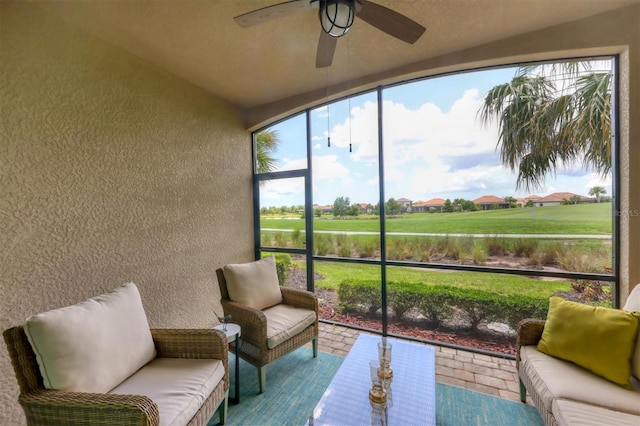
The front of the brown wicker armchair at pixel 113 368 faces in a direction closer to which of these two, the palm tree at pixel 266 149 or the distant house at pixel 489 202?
the distant house

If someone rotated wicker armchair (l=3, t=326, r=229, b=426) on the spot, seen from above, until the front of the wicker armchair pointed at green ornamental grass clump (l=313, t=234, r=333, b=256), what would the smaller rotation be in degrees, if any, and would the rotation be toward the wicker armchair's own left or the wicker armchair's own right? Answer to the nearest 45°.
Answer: approximately 90° to the wicker armchair's own left

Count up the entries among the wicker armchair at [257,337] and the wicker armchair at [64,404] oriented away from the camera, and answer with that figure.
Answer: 0

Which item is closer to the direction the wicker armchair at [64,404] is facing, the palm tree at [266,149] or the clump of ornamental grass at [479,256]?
the clump of ornamental grass

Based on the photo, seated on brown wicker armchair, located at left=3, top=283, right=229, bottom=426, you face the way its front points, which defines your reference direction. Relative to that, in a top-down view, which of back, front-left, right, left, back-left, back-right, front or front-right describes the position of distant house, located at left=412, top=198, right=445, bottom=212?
front-left

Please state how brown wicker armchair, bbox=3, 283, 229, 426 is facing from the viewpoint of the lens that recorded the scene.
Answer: facing the viewer and to the right of the viewer

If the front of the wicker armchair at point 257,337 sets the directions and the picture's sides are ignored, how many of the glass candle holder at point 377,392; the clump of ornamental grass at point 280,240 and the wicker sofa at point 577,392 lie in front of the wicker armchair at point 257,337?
2

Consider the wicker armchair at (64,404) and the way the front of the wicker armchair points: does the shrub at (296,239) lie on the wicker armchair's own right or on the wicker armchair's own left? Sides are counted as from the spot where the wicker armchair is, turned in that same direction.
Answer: on the wicker armchair's own left

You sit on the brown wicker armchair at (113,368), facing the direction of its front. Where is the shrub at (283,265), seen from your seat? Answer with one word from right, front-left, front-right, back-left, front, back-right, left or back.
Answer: left
